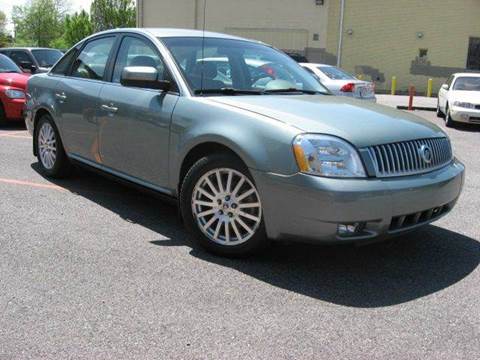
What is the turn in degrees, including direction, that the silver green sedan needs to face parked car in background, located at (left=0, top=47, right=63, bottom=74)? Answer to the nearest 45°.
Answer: approximately 180°

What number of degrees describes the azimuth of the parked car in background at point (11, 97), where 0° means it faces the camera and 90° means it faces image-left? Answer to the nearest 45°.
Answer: approximately 315°

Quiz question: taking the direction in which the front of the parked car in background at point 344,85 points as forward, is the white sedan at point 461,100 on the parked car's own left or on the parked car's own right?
on the parked car's own right

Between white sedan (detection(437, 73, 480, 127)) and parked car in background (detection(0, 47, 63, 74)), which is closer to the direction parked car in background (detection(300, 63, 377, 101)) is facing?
the parked car in background

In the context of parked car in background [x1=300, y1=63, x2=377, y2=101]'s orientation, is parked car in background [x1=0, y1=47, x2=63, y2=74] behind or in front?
in front

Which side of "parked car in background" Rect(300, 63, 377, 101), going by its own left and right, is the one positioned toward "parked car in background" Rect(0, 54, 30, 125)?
left

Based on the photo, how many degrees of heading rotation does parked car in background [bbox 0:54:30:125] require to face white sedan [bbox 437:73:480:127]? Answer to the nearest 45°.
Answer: approximately 45° to its left

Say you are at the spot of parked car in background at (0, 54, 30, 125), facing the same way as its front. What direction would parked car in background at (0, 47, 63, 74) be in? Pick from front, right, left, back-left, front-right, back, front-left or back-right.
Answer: back-left

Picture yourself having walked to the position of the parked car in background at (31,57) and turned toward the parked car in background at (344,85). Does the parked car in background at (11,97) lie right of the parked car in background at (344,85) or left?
right

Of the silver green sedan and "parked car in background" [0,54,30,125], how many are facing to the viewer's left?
0

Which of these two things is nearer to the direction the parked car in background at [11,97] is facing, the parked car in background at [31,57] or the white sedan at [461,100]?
the white sedan

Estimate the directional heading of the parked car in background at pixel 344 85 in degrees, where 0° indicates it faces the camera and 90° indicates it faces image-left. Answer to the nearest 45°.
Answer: approximately 135°

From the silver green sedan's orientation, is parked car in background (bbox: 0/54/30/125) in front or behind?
behind
